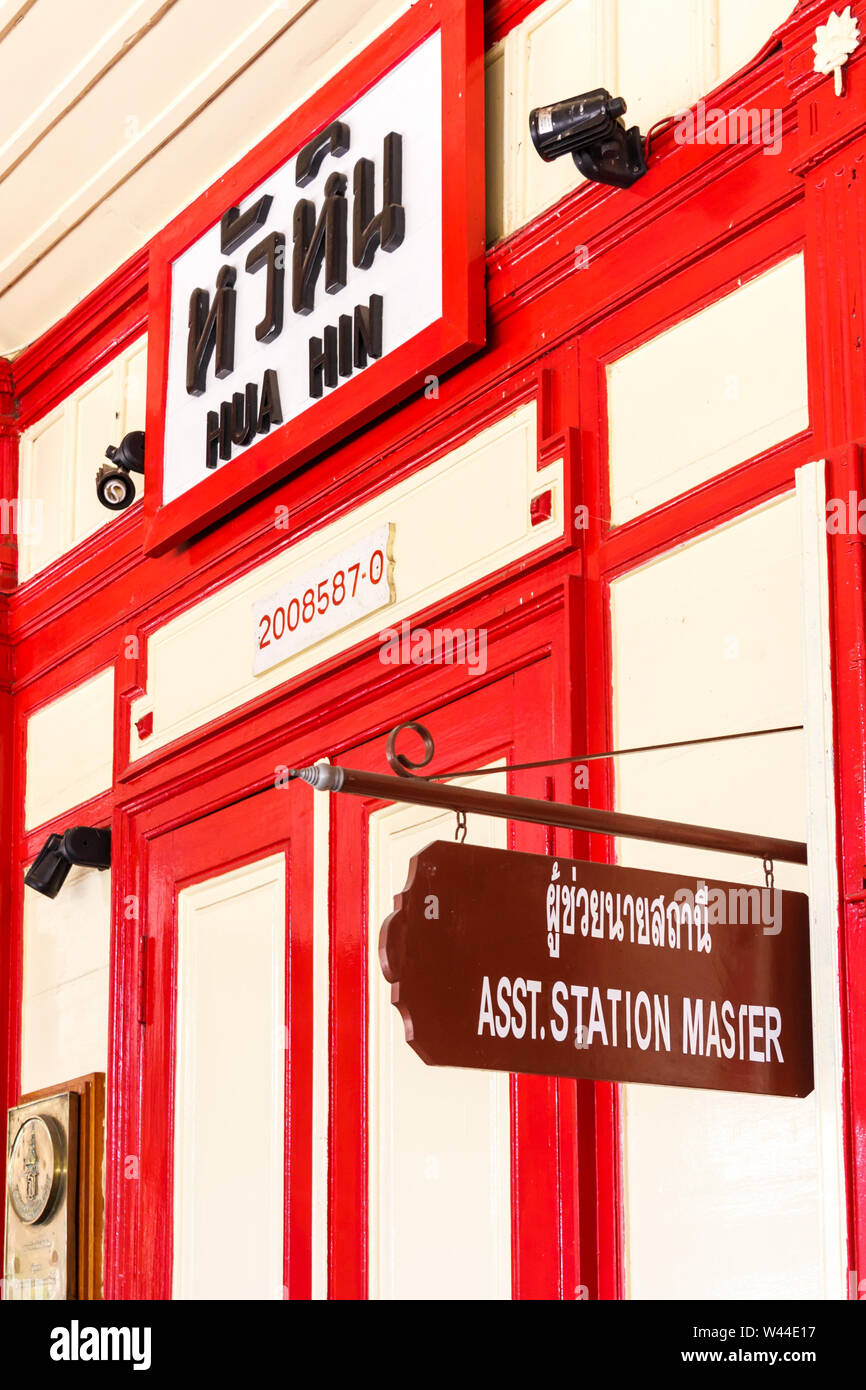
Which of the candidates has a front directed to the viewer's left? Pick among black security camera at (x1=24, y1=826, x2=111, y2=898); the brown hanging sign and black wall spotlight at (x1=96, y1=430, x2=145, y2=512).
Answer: black security camera at (x1=24, y1=826, x2=111, y2=898)

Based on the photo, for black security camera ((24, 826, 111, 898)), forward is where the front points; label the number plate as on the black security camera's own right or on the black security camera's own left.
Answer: on the black security camera's own left

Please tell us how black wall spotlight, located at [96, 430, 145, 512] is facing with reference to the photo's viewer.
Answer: facing the viewer

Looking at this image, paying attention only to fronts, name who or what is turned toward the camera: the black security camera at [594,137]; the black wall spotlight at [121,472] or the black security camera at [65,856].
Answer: the black wall spotlight at [121,472]

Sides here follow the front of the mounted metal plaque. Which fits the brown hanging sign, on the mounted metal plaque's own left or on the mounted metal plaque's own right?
on the mounted metal plaque's own left

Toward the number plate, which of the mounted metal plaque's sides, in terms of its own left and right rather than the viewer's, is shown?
left

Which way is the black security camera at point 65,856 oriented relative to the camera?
to the viewer's left

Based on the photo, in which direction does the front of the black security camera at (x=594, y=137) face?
to the viewer's left

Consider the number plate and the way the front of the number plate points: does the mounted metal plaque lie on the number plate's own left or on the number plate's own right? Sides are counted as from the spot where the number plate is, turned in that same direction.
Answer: on the number plate's own right

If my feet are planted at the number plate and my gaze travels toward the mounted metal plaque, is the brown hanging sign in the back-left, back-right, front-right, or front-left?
back-left

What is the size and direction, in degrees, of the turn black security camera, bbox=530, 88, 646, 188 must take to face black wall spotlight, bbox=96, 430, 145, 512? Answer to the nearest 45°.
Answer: approximately 45° to its right
